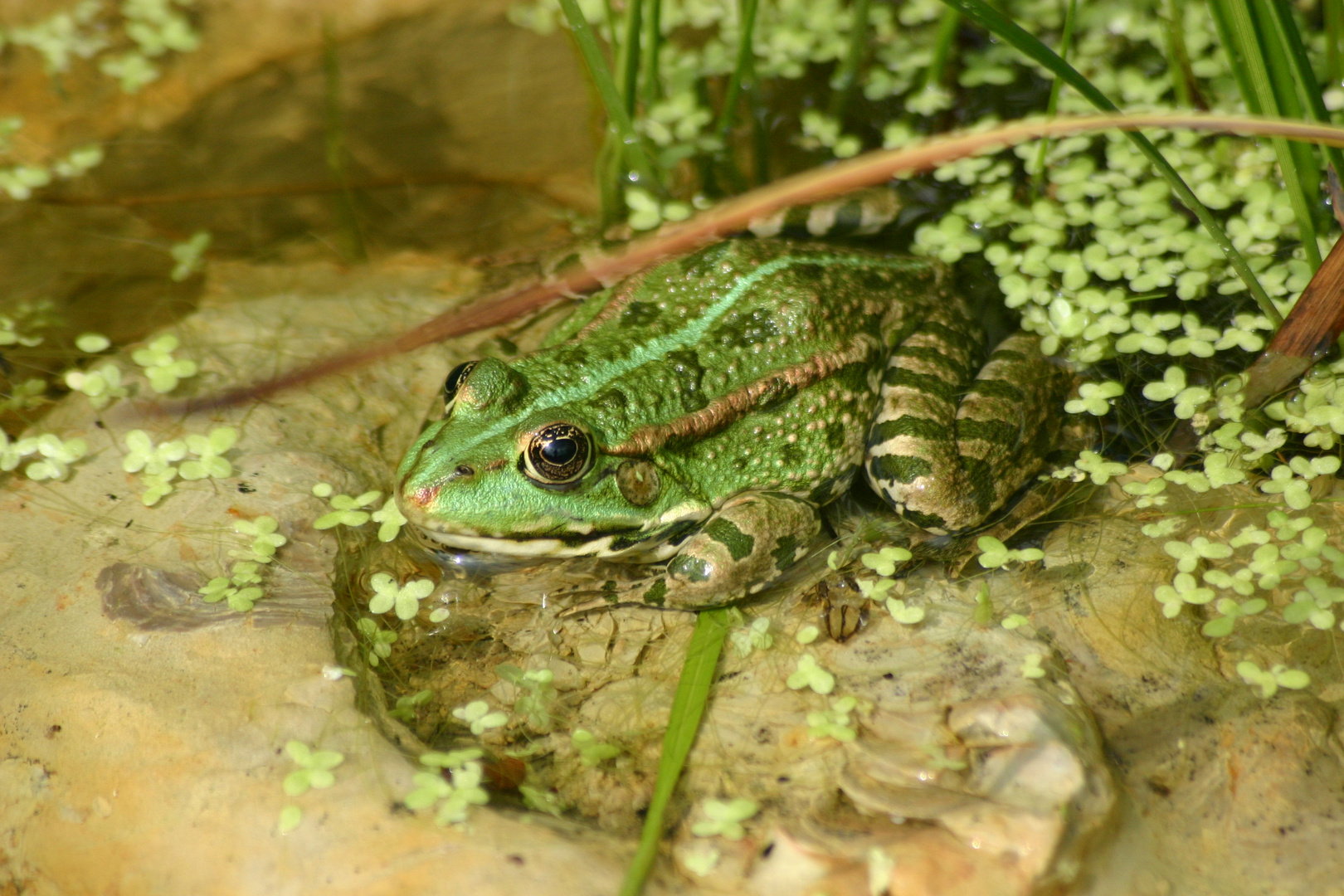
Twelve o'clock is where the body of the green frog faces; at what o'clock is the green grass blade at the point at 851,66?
The green grass blade is roughly at 5 o'clock from the green frog.

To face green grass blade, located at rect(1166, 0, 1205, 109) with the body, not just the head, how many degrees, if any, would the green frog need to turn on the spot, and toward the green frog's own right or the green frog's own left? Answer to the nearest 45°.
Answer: approximately 180°

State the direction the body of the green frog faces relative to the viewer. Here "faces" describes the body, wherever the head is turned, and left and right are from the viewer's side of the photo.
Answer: facing the viewer and to the left of the viewer

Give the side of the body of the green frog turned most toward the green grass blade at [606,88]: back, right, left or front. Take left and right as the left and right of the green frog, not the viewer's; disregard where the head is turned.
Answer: right

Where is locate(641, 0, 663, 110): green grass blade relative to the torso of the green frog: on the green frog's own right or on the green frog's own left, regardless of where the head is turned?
on the green frog's own right

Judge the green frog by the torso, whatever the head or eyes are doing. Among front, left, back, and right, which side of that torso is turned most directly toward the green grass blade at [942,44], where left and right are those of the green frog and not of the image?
back

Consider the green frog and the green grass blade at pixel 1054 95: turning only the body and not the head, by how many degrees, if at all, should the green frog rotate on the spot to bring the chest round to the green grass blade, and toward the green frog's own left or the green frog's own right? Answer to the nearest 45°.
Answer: approximately 180°

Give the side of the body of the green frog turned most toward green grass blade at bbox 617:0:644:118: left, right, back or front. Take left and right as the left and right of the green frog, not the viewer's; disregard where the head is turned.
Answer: right

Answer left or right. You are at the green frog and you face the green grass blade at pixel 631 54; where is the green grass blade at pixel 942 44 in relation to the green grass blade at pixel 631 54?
right
